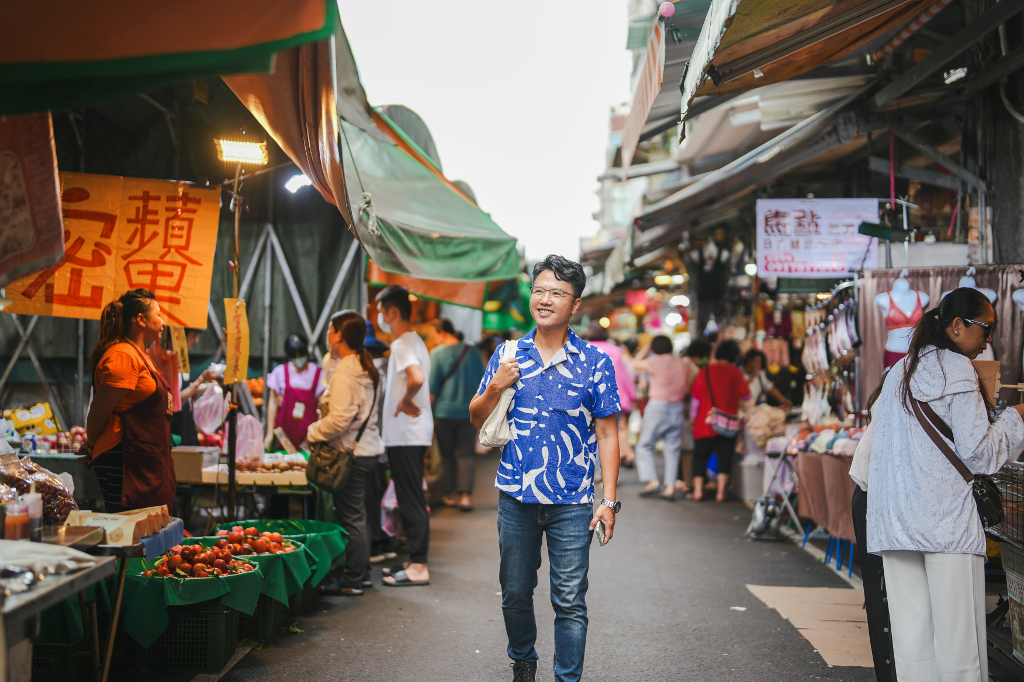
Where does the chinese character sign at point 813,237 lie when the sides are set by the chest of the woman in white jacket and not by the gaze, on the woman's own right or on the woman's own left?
on the woman's own left

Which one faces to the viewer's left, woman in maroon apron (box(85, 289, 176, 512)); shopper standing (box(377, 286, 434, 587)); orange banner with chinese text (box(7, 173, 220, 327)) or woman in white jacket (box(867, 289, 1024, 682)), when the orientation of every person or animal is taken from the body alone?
the shopper standing

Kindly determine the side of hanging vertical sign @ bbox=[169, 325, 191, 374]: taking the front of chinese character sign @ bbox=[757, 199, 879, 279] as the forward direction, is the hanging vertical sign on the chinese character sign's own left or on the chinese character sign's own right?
on the chinese character sign's own right

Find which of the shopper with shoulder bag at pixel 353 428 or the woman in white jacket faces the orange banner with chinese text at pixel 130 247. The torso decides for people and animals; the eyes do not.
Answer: the shopper with shoulder bag

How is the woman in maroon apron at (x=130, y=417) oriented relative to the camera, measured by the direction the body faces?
to the viewer's right

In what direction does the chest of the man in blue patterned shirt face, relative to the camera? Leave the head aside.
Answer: toward the camera

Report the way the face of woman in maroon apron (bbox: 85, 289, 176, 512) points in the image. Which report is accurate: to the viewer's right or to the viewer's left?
to the viewer's right

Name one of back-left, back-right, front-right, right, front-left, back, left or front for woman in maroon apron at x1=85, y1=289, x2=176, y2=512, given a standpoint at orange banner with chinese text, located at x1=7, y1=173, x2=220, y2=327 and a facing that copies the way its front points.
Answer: front
